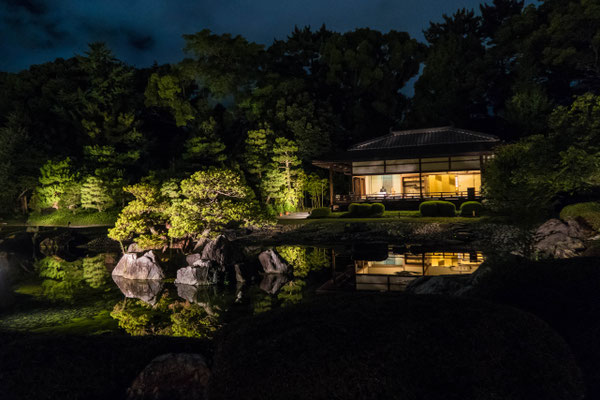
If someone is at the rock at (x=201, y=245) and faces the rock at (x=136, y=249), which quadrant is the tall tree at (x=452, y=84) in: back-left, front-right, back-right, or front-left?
back-right

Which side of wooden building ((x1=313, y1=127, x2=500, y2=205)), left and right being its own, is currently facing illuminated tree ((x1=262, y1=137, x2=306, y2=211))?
right

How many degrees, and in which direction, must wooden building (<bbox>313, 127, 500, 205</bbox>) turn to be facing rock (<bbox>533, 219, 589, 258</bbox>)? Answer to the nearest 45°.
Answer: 0° — it already faces it

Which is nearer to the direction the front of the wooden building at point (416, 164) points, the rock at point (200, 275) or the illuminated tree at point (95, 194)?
the rock

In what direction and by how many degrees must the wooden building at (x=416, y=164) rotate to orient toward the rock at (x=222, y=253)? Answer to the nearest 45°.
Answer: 0° — it already faces it

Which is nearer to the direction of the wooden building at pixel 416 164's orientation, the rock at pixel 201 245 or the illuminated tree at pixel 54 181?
the rock

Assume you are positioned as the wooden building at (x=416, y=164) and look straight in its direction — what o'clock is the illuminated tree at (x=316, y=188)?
The illuminated tree is roughly at 3 o'clock from the wooden building.

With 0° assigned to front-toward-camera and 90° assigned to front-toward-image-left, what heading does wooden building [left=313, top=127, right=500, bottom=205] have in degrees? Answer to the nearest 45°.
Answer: approximately 0°

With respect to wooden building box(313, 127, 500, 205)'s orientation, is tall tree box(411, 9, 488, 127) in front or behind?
behind

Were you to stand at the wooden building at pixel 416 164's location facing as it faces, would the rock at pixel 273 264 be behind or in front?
in front

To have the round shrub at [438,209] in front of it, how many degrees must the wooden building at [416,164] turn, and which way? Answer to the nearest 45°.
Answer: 0° — it already faces it

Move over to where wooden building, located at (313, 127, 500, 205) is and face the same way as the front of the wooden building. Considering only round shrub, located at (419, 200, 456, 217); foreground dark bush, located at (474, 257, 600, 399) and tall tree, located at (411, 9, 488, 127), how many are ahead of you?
2

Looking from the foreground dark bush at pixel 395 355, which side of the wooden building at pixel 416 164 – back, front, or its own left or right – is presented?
front

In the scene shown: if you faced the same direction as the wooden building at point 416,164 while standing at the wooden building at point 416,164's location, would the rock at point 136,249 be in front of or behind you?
in front
